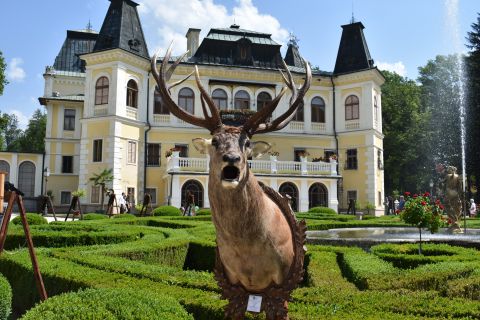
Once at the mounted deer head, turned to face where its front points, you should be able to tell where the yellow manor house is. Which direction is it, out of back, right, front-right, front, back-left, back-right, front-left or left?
back

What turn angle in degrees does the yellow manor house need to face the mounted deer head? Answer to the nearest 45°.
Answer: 0° — it already faces it

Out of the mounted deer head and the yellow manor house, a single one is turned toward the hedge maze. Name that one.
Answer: the yellow manor house

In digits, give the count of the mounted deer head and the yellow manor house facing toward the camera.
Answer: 2

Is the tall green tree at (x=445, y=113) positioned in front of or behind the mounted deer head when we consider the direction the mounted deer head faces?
behind

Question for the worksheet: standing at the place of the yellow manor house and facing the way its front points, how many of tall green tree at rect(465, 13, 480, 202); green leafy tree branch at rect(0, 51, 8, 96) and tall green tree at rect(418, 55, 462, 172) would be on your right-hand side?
1

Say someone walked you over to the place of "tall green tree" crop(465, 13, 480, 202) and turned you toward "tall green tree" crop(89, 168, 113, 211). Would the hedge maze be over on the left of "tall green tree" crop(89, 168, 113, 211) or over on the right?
left

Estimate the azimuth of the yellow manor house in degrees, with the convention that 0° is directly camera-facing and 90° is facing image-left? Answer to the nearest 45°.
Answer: approximately 0°

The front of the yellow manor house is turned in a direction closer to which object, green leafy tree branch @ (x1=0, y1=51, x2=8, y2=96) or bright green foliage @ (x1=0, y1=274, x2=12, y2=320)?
the bright green foliage

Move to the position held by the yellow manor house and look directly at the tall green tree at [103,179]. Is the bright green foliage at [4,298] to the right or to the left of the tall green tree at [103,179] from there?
left

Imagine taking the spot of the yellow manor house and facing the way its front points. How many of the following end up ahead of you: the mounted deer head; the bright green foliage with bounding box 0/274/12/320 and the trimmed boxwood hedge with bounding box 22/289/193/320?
3

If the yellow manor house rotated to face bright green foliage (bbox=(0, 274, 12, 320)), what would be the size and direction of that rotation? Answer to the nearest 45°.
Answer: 0° — it already faces it

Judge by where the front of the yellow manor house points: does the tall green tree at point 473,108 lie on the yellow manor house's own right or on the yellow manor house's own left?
on the yellow manor house's own left

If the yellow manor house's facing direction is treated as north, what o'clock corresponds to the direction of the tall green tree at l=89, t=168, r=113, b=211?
The tall green tree is roughly at 2 o'clock from the yellow manor house.
